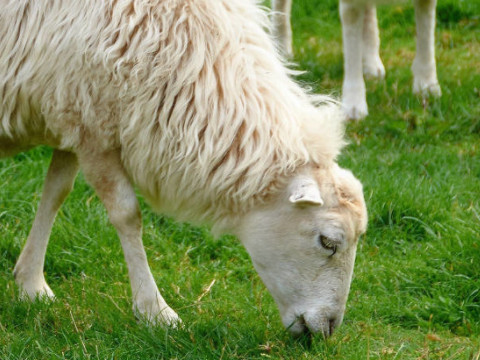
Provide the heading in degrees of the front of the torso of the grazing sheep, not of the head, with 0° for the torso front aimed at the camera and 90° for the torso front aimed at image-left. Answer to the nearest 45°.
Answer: approximately 270°

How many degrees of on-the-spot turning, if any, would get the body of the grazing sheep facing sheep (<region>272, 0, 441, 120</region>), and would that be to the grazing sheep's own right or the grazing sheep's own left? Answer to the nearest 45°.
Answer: approximately 45° to the grazing sheep's own left
